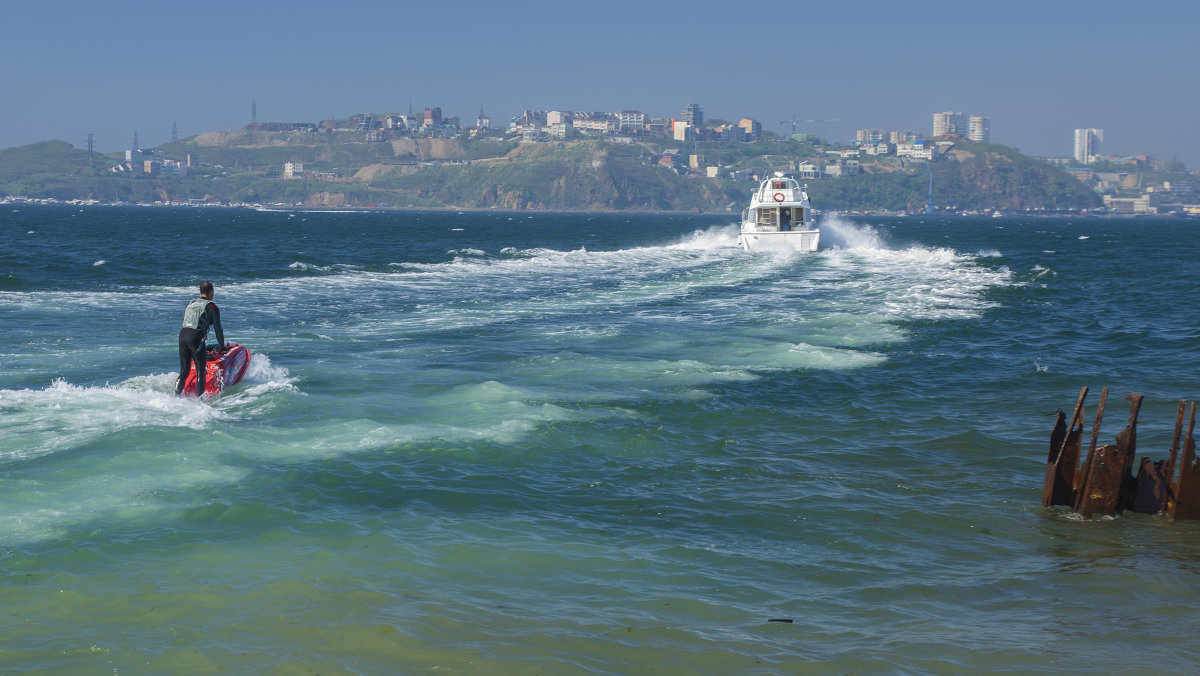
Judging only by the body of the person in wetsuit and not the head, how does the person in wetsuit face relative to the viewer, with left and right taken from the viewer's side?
facing away from the viewer and to the right of the viewer

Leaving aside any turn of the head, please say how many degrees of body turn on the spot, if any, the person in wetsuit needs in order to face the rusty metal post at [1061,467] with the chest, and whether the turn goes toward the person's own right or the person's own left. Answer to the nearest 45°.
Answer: approximately 90° to the person's own right

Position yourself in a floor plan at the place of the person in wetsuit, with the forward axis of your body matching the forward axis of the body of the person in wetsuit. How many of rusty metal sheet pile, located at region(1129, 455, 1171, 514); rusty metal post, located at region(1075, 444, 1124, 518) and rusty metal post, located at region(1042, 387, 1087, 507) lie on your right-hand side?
3

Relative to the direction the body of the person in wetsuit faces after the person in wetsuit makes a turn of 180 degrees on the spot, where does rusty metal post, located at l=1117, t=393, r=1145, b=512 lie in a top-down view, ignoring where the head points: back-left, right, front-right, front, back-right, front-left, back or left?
left

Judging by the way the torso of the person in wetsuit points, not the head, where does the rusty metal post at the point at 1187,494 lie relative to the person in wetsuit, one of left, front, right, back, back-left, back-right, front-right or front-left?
right

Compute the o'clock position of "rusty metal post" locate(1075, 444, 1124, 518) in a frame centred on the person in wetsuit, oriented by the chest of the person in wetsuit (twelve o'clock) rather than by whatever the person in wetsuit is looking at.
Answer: The rusty metal post is roughly at 3 o'clock from the person in wetsuit.

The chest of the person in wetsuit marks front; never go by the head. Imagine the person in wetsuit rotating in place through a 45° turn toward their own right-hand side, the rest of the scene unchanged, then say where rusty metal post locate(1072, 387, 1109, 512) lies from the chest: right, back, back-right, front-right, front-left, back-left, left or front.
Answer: front-right

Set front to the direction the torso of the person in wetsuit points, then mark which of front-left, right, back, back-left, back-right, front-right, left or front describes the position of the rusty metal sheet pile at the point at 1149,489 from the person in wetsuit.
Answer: right
